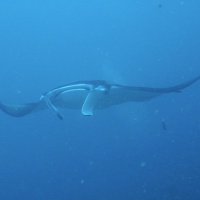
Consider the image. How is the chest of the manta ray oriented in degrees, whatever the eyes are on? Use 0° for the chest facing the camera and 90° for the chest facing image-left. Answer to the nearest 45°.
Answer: approximately 45°
